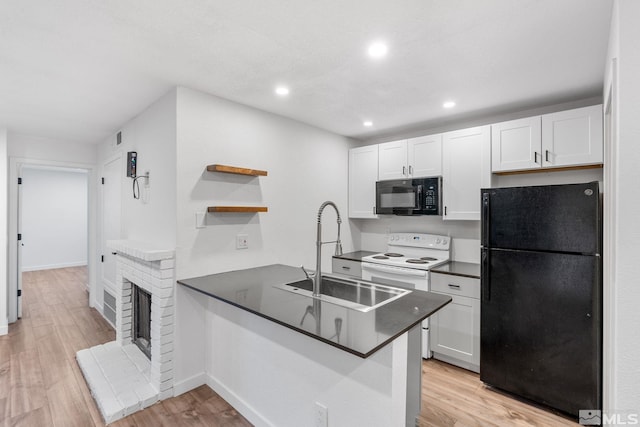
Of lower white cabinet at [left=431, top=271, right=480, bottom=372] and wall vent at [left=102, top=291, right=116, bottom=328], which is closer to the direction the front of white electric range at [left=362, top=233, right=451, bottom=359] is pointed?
the wall vent

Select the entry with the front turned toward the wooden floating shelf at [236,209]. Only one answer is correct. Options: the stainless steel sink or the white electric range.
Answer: the white electric range

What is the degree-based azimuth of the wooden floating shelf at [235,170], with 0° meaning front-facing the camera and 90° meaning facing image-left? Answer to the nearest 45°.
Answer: approximately 315°

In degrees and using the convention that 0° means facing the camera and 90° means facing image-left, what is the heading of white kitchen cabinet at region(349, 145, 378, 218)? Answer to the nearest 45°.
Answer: approximately 45°

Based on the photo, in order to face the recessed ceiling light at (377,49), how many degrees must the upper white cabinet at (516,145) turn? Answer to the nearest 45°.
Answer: approximately 45° to its right
